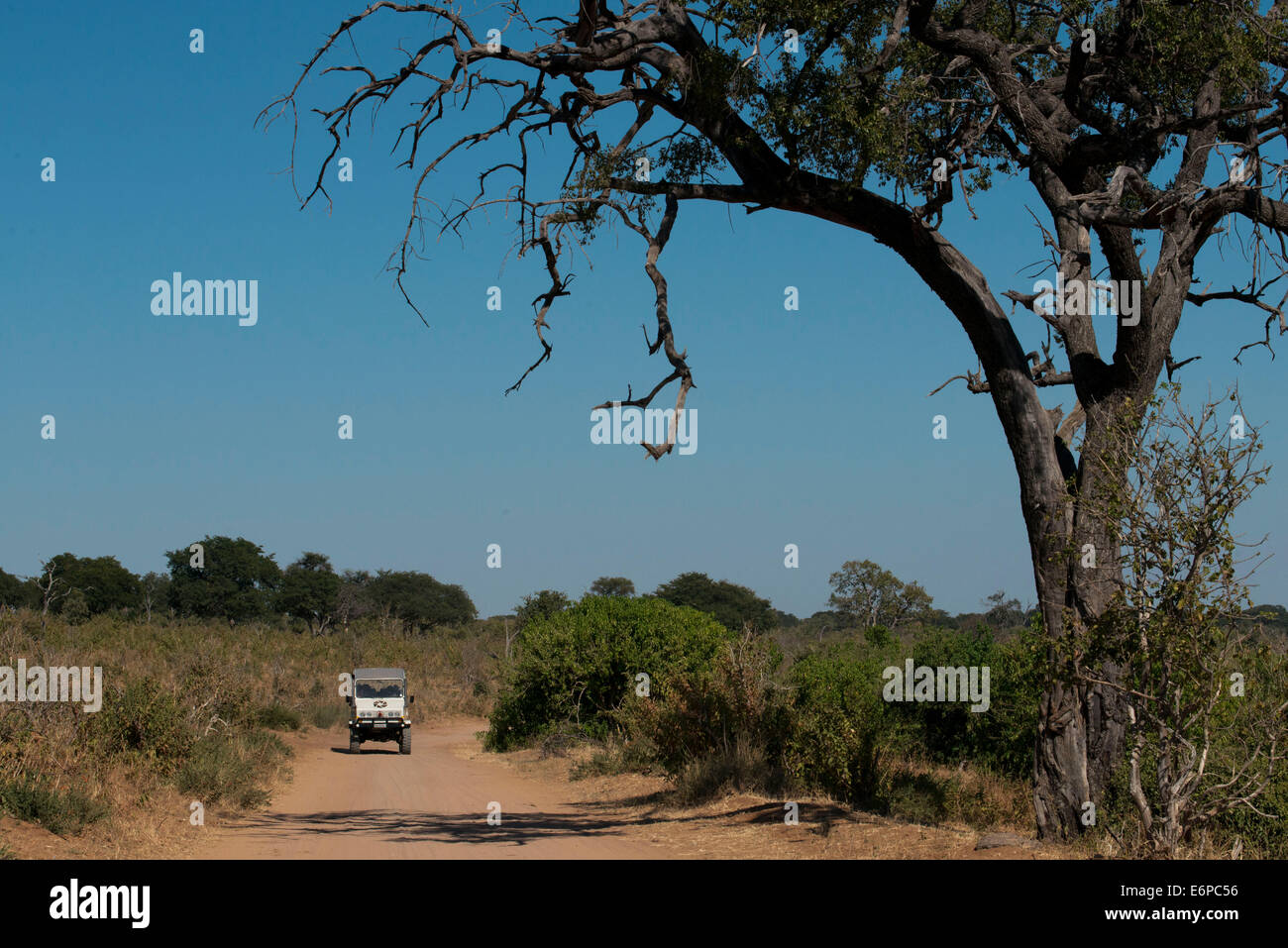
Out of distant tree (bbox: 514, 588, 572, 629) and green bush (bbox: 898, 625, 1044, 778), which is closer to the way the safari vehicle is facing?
the green bush

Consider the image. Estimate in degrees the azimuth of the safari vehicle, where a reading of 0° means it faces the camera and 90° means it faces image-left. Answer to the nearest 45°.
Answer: approximately 0°

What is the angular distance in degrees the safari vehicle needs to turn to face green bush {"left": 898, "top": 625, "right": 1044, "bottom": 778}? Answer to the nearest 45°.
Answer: approximately 45° to its left

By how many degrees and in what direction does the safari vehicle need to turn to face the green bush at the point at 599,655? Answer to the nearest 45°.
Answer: approximately 45° to its left

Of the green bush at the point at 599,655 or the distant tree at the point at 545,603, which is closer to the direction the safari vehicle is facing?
the green bush
